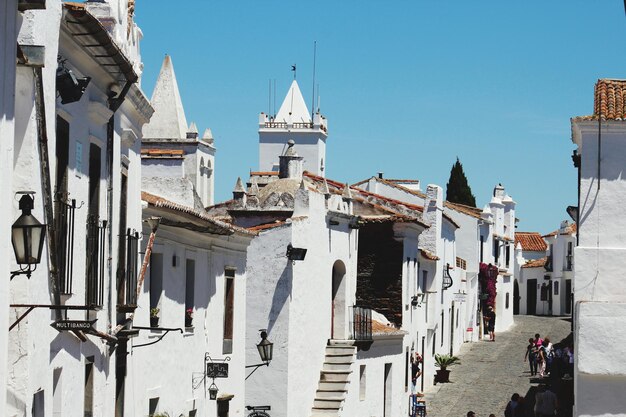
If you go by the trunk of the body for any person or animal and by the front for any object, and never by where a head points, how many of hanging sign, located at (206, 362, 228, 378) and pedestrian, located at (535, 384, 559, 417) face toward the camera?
1

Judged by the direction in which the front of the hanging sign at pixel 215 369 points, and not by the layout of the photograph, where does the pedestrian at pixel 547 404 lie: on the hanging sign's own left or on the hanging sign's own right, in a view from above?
on the hanging sign's own left

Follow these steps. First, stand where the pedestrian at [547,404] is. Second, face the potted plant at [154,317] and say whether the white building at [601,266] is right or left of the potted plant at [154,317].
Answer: left

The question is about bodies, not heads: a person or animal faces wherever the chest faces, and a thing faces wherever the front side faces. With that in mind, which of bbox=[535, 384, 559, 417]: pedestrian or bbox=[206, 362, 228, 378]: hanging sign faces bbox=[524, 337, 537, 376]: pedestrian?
bbox=[535, 384, 559, 417]: pedestrian

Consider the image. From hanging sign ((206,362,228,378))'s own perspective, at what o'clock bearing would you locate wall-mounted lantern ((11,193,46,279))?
The wall-mounted lantern is roughly at 12 o'clock from the hanging sign.

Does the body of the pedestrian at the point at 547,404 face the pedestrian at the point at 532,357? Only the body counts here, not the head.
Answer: yes

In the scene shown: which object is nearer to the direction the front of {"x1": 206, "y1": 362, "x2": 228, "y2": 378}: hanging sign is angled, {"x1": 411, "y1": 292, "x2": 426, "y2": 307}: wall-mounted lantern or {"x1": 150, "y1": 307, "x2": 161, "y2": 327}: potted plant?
the potted plant

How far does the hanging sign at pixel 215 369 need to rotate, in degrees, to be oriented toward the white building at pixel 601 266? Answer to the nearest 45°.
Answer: approximately 45° to its left

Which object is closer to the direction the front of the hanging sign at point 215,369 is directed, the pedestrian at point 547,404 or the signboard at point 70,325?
the signboard

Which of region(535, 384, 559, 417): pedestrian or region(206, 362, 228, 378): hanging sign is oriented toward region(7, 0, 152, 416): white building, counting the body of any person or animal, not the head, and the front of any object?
the hanging sign

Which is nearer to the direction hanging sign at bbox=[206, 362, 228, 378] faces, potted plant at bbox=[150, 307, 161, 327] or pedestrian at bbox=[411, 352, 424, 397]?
the potted plant

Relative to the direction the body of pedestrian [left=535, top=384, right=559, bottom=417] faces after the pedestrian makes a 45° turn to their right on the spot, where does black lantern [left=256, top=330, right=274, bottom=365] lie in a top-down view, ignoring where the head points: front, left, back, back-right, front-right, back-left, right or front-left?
back-left

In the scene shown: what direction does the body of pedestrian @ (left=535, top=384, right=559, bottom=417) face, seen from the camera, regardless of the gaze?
away from the camera
